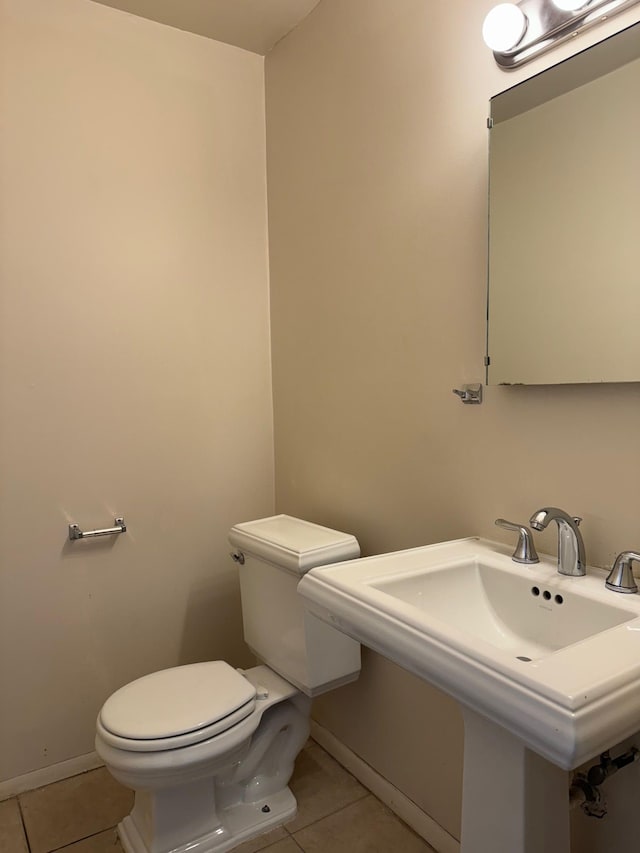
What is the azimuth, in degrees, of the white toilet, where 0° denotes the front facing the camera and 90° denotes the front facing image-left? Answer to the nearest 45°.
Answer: approximately 45°

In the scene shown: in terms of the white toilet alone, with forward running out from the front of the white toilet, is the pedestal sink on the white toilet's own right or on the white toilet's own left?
on the white toilet's own left

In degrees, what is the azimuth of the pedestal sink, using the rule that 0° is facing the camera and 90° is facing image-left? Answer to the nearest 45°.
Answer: approximately 45°
